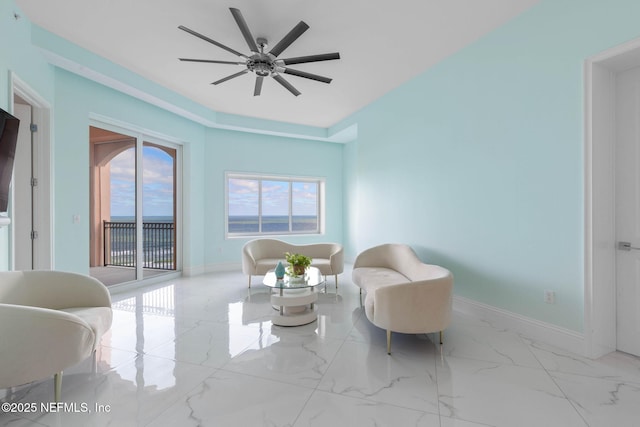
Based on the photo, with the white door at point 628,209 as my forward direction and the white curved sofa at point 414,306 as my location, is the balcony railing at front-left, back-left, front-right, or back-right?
back-left

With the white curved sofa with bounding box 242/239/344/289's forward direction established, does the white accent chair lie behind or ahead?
ahead

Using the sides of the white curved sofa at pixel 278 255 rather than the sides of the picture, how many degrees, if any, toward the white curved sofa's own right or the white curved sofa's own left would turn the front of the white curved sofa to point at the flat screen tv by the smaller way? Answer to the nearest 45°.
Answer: approximately 45° to the white curved sofa's own right

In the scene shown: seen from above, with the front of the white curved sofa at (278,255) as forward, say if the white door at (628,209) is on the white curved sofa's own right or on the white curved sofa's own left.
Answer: on the white curved sofa's own left

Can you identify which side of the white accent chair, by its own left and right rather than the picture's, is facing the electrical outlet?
front

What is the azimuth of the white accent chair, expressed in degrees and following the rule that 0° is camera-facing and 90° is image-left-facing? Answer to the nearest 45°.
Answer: approximately 315°

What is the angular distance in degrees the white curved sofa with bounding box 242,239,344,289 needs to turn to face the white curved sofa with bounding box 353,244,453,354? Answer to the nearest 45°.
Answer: approximately 45° to its left

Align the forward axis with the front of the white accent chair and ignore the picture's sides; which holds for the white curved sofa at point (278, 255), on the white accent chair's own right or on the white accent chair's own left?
on the white accent chair's own left

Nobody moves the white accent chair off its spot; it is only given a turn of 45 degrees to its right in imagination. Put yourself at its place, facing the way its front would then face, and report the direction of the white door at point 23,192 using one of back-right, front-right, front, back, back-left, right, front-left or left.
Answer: back

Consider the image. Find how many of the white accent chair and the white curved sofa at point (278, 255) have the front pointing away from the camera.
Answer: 0

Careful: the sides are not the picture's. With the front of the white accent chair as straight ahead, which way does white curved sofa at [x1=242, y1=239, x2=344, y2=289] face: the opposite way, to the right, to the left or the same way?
to the right

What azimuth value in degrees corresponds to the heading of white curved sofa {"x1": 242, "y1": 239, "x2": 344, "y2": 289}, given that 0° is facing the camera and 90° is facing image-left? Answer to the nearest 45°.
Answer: approximately 0°
